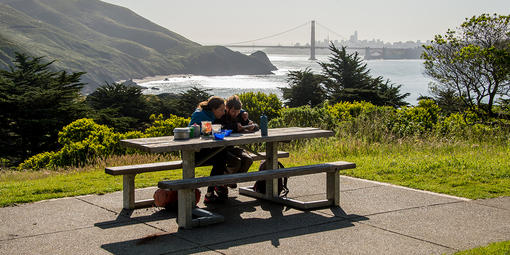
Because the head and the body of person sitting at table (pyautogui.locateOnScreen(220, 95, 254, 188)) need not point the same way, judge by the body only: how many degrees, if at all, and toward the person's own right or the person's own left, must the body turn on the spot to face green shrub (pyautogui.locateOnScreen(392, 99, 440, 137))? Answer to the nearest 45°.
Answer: approximately 90° to the person's own left

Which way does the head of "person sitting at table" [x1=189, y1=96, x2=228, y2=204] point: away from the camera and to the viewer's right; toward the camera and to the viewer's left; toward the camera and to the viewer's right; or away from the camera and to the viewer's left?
toward the camera and to the viewer's right

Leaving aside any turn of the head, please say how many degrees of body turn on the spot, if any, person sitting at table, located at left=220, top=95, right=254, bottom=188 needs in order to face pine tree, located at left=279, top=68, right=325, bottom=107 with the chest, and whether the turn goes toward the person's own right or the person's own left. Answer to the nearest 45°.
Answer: approximately 135° to the person's own left

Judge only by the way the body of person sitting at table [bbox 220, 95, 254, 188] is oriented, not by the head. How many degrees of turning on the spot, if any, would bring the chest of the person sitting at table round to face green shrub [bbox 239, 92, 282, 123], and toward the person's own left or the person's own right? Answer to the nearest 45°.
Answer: approximately 135° to the person's own left

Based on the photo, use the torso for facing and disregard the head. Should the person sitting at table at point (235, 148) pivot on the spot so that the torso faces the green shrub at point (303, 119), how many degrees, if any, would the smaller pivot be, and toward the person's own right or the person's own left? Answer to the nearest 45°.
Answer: approximately 135° to the person's own left
